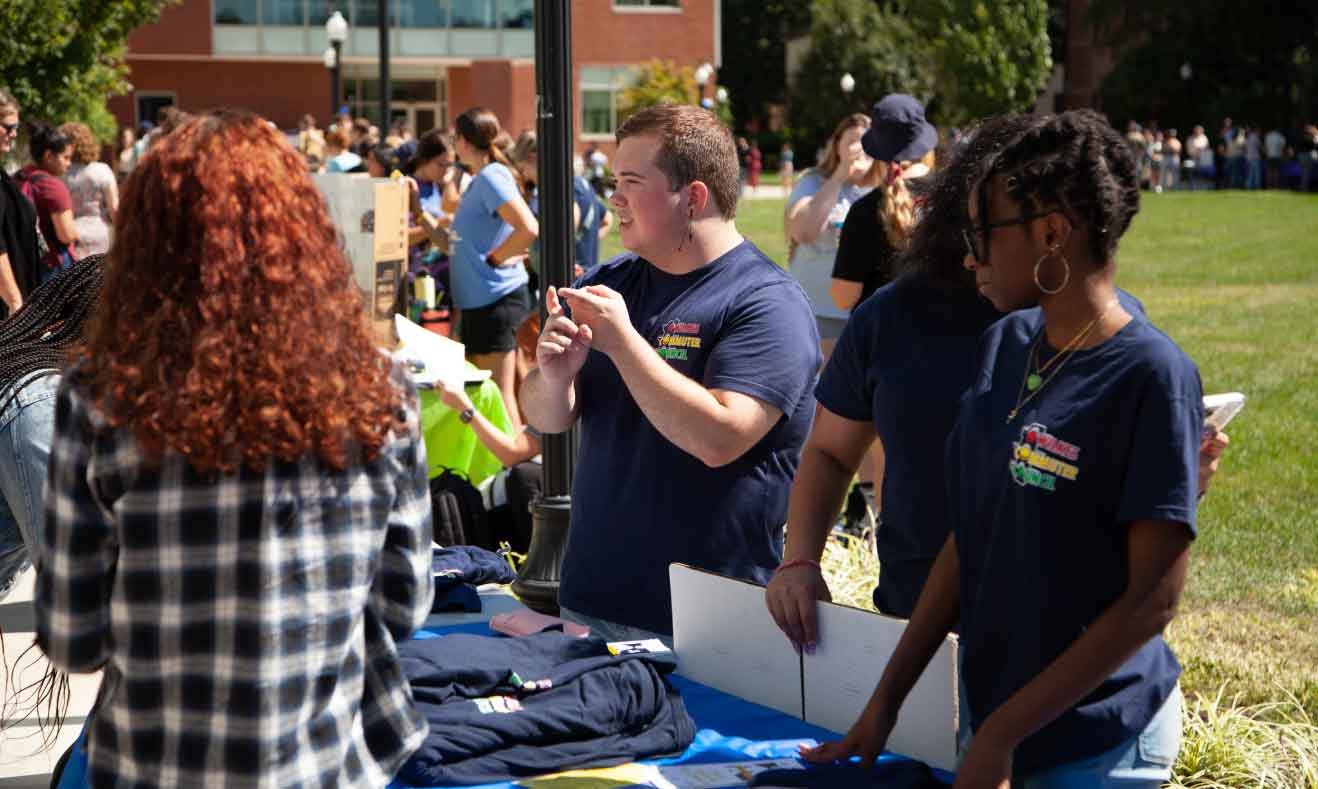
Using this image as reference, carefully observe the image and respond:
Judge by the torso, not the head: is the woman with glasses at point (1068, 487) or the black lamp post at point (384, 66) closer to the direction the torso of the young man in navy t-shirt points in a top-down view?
the woman with glasses

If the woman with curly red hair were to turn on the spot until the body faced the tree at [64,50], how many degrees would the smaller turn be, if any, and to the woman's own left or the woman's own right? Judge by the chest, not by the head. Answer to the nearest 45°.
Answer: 0° — they already face it

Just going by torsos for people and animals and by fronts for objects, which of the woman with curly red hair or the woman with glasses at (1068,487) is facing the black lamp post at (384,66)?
the woman with curly red hair

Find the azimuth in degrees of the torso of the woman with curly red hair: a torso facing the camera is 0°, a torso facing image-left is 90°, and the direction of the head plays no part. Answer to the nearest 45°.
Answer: approximately 180°

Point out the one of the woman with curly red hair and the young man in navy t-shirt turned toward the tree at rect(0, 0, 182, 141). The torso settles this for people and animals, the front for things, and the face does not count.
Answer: the woman with curly red hair

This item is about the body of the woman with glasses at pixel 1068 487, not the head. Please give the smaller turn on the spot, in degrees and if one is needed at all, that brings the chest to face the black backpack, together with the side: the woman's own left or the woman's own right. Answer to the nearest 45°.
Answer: approximately 90° to the woman's own right

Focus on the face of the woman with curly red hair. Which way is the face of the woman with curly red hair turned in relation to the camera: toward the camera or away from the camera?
away from the camera

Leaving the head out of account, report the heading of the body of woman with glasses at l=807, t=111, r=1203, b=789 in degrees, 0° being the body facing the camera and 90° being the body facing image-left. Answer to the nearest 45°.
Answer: approximately 45°

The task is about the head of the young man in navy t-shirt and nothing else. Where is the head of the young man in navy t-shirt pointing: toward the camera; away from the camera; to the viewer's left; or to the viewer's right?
to the viewer's left

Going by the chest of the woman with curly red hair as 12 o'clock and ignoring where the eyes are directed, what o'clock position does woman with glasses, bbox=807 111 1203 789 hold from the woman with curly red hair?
The woman with glasses is roughly at 3 o'clock from the woman with curly red hair.

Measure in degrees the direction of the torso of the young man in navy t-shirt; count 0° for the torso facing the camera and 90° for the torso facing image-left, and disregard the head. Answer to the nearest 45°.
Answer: approximately 45°

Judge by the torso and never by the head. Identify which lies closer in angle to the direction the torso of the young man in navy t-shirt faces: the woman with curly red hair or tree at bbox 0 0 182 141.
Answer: the woman with curly red hair

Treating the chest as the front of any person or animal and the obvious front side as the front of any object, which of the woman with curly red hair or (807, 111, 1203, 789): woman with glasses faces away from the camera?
the woman with curly red hair

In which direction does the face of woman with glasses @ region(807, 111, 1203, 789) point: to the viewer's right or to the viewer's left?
to the viewer's left
